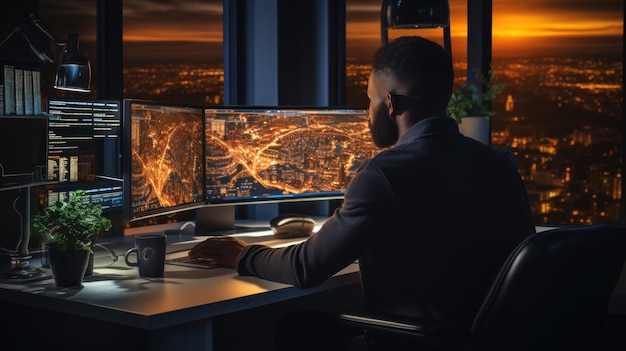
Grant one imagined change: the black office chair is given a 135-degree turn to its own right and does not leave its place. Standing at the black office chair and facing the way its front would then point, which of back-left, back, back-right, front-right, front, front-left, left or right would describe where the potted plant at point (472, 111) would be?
left

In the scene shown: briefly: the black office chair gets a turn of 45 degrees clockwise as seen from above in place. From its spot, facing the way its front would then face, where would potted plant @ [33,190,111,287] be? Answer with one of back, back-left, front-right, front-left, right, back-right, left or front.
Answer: left

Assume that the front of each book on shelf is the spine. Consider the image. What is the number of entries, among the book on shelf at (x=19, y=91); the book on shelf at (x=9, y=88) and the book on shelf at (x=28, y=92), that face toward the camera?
3

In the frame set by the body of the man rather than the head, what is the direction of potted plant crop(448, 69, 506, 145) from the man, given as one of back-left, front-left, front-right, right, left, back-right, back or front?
front-right

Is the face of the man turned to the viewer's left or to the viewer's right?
to the viewer's left

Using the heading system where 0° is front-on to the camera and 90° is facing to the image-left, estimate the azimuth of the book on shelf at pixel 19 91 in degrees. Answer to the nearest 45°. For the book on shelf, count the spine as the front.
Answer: approximately 0°

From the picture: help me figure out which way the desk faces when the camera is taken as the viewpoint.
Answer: facing the viewer and to the right of the viewer

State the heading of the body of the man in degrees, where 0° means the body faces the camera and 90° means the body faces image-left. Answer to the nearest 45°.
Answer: approximately 135°

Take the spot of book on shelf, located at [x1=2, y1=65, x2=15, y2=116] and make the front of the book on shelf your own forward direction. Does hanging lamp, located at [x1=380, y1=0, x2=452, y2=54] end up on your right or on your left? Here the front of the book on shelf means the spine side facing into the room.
on your left

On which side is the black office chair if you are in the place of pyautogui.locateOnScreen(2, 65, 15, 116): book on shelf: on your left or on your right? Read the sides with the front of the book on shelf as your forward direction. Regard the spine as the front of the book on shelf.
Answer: on your left
